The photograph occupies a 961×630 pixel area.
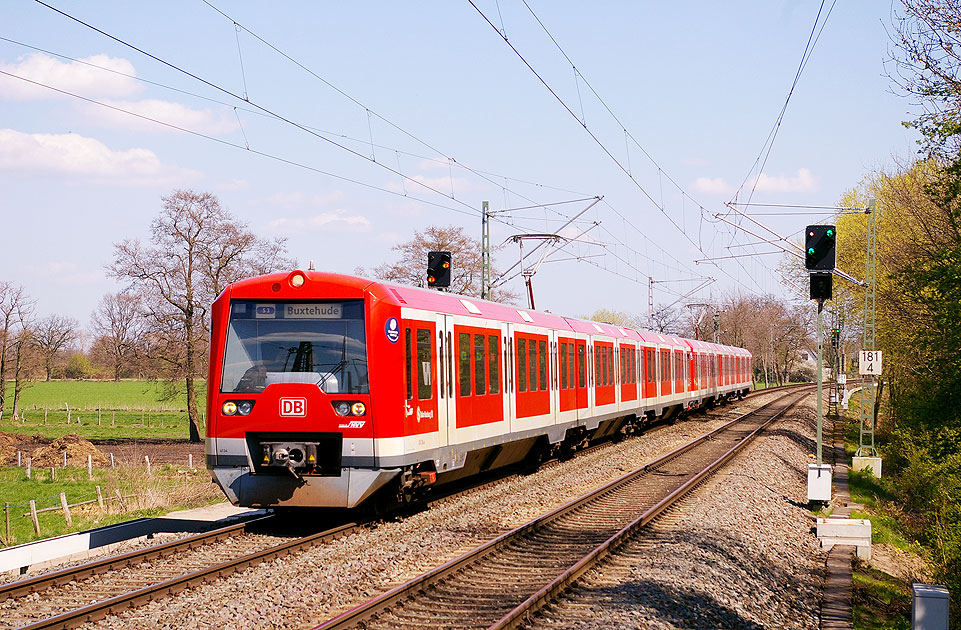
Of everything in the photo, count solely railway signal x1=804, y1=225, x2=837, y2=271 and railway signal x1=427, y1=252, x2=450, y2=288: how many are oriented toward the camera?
2

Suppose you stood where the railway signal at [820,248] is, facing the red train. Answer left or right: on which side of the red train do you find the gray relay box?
left

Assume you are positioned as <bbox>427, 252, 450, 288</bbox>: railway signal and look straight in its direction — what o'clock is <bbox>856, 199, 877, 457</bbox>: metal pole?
The metal pole is roughly at 8 o'clock from the railway signal.

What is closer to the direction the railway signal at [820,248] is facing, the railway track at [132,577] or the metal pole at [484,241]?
the railway track

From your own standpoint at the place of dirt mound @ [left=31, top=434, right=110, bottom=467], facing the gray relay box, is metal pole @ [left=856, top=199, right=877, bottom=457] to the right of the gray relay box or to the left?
left

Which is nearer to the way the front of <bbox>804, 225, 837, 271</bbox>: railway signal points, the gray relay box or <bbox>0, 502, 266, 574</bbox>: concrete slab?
the gray relay box

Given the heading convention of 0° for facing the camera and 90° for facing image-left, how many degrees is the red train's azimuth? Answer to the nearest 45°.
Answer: approximately 45°

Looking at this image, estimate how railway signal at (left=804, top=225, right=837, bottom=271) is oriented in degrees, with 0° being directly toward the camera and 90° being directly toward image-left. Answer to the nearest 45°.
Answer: approximately 0°

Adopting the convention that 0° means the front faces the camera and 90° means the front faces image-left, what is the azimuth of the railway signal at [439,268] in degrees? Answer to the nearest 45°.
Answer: approximately 0°
